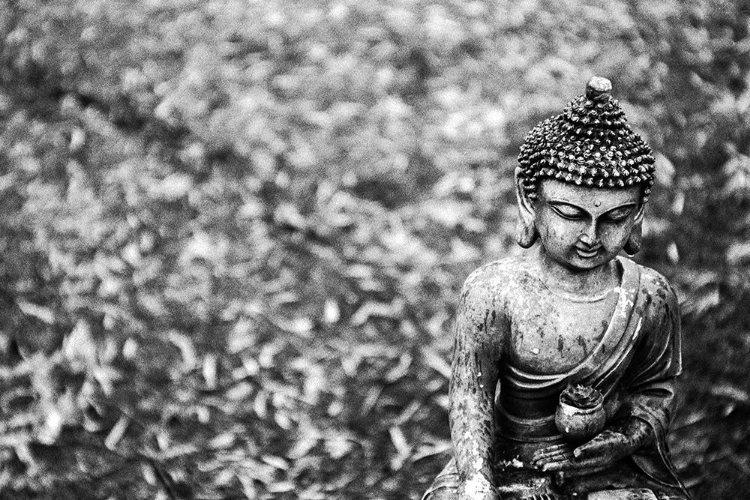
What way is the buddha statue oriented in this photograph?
toward the camera
